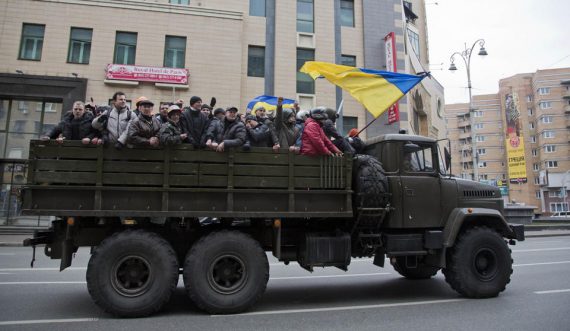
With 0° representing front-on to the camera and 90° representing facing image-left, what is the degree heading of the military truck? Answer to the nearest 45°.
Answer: approximately 270°

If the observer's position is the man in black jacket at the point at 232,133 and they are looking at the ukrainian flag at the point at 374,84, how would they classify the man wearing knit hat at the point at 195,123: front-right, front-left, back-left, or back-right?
back-left
